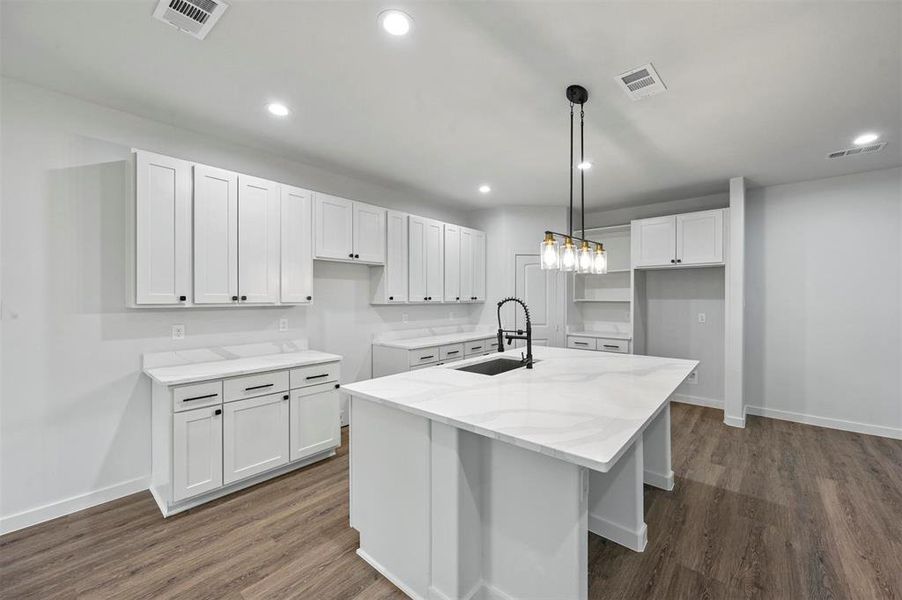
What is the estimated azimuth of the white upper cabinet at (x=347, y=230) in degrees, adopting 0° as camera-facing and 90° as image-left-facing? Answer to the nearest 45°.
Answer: approximately 315°

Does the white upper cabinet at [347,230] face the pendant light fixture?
yes

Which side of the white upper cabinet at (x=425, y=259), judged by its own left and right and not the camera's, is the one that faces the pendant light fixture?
front

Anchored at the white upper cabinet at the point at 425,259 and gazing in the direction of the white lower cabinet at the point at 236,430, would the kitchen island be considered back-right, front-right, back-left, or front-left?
front-left

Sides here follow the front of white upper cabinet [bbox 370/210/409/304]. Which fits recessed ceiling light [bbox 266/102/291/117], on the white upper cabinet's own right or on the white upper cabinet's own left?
on the white upper cabinet's own right

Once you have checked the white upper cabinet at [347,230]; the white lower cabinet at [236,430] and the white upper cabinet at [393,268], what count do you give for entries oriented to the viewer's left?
0

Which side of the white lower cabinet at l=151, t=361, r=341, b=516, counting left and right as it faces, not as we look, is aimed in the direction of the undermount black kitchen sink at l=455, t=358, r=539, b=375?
front

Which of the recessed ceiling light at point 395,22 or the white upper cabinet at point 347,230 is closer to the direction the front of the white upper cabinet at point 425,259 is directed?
the recessed ceiling light

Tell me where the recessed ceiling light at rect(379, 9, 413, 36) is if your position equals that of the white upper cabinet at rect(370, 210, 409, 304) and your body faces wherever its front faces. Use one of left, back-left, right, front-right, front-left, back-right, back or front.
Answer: front-right

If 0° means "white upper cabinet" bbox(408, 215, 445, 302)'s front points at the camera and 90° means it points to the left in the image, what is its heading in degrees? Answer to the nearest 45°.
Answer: approximately 315°

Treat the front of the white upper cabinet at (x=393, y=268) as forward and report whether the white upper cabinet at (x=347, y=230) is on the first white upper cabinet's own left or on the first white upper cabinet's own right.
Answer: on the first white upper cabinet's own right

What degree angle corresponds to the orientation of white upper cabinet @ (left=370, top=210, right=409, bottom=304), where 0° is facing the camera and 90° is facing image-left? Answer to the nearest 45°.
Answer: approximately 315°
